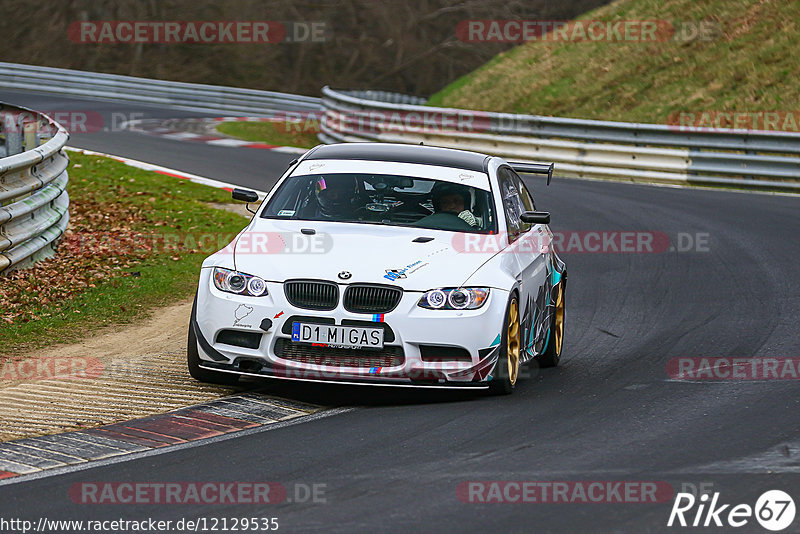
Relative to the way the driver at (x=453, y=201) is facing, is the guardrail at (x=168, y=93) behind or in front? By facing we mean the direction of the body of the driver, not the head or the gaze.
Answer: behind

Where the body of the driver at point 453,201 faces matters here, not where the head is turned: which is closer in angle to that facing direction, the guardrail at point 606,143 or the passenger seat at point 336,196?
the passenger seat

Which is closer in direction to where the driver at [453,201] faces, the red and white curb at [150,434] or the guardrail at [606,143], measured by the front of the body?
the red and white curb

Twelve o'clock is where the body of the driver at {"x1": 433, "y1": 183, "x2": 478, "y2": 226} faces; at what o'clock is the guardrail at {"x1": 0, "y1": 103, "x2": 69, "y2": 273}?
The guardrail is roughly at 4 o'clock from the driver.

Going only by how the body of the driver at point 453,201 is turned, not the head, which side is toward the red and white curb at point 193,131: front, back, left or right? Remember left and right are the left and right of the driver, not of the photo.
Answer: back

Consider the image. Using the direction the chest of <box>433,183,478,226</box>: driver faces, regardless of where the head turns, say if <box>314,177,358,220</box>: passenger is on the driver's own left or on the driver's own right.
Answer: on the driver's own right

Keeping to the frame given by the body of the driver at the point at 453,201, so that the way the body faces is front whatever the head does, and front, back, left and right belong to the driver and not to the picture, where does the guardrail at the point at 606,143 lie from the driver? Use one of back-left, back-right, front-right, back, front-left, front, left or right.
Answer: back

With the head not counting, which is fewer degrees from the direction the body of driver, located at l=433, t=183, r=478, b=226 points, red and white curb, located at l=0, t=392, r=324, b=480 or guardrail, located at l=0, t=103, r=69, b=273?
the red and white curb

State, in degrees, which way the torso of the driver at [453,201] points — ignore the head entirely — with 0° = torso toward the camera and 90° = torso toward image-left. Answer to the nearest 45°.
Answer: approximately 0°

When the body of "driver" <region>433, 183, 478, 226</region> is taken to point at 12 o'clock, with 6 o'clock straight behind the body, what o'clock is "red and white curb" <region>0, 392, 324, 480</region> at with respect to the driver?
The red and white curb is roughly at 1 o'clock from the driver.
